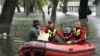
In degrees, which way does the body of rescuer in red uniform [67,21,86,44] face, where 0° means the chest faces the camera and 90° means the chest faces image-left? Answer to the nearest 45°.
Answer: approximately 45°

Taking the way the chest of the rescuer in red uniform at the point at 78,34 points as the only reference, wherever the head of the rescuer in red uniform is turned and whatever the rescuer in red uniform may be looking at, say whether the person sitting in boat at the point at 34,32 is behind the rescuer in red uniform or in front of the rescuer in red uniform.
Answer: in front

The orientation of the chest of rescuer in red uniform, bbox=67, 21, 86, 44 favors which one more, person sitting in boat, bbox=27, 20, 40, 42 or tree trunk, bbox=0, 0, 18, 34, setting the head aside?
the person sitting in boat

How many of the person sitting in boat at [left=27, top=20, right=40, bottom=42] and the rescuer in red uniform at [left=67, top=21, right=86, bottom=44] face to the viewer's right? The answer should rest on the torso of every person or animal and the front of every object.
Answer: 1

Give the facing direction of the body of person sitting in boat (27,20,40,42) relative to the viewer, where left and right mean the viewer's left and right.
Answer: facing to the right of the viewer
